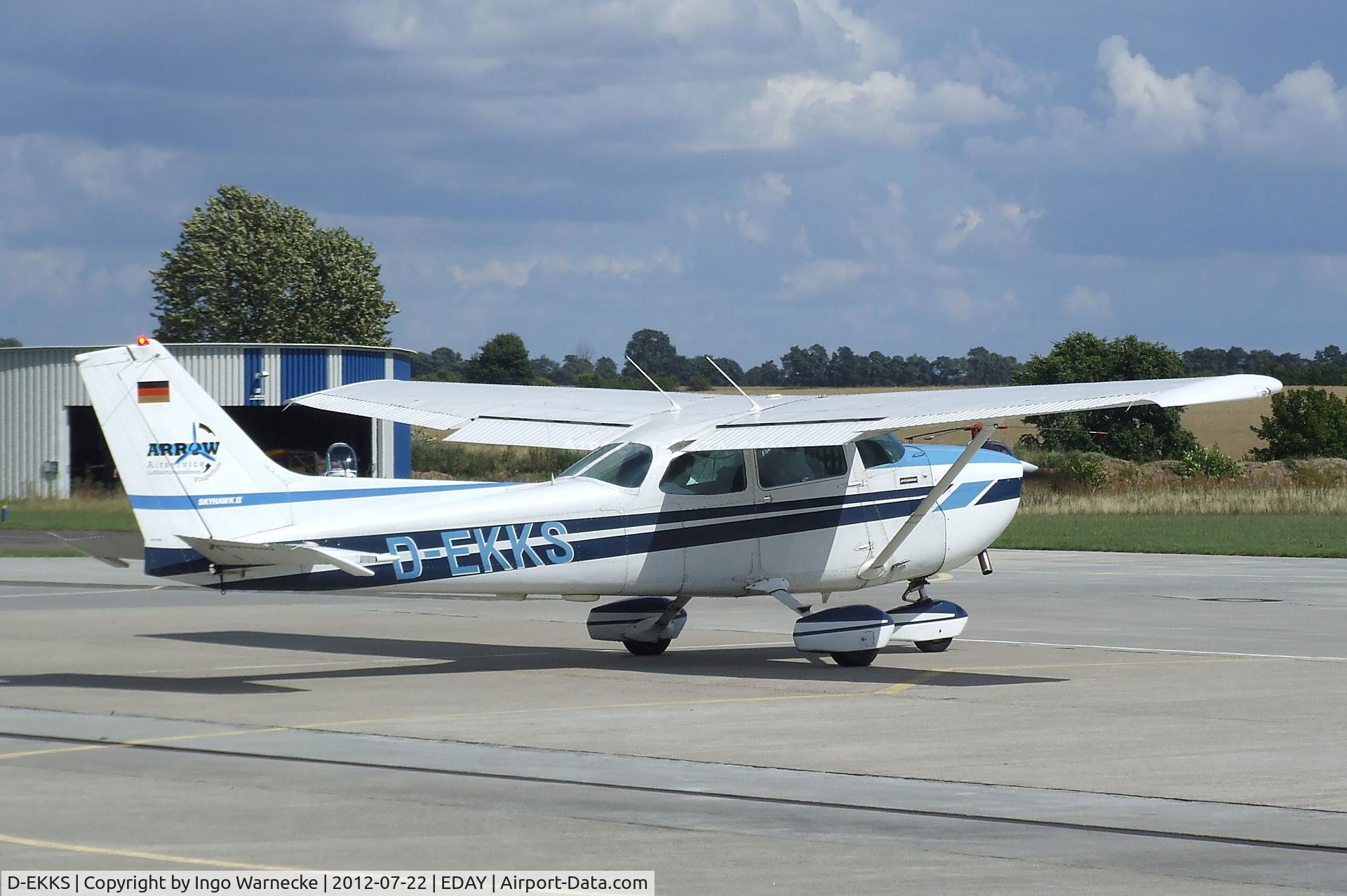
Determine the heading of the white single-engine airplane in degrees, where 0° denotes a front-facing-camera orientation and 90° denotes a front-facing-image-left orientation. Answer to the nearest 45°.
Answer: approximately 225°
